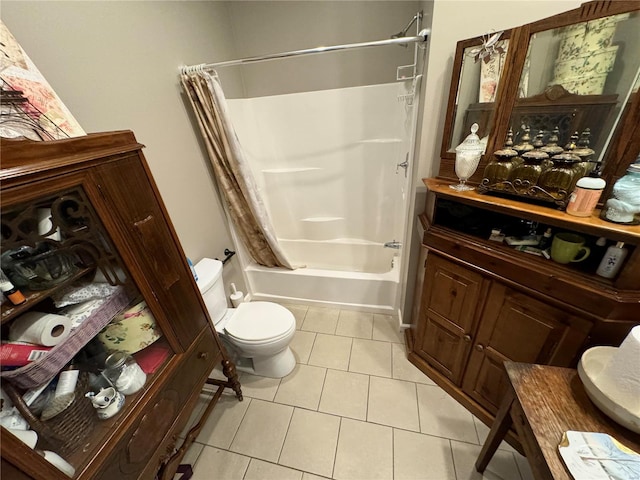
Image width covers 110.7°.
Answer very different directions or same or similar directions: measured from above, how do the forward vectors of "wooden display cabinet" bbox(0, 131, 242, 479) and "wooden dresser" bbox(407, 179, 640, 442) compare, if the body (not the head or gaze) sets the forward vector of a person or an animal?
very different directions

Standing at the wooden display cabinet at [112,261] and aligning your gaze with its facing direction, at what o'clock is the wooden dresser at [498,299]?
the wooden dresser at [498,299] is roughly at 12 o'clock from the wooden display cabinet at [112,261].

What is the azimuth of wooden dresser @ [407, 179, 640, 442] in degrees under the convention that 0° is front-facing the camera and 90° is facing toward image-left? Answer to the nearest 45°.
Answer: approximately 45°

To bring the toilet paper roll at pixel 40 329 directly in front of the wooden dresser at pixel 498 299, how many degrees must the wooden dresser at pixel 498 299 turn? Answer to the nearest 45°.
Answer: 0° — it already faces it

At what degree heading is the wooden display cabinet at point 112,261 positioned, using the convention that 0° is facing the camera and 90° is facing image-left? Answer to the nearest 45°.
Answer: approximately 315°

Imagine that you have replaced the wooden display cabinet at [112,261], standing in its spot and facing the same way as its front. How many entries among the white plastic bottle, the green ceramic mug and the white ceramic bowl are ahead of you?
3

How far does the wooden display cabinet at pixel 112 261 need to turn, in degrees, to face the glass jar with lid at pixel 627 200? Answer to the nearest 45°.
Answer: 0° — it already faces it

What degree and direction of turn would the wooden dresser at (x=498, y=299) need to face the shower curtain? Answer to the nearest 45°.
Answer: approximately 45° to its right
